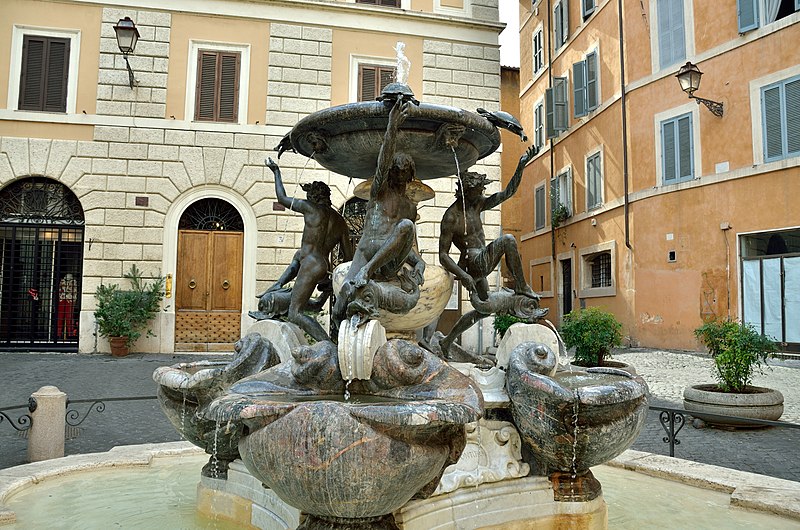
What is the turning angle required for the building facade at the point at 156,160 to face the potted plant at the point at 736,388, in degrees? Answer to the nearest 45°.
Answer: approximately 45° to its left

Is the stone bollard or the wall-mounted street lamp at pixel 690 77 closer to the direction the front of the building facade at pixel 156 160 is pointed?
the stone bollard

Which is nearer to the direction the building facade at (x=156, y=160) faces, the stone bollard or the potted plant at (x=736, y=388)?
the stone bollard

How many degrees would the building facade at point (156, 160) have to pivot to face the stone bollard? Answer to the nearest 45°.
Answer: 0° — it already faces it

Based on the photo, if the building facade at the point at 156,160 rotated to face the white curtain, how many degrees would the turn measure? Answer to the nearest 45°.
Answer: approximately 90° to its left

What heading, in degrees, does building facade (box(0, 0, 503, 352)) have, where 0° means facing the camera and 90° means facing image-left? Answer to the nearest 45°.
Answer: approximately 0°

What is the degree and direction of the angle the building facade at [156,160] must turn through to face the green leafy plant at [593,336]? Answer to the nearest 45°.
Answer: approximately 45° to its left
